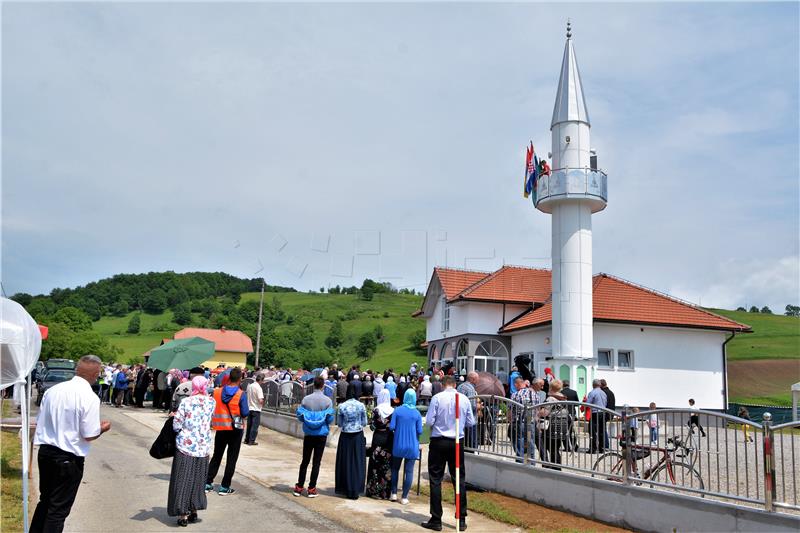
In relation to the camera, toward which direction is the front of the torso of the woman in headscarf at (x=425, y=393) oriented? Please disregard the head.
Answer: away from the camera

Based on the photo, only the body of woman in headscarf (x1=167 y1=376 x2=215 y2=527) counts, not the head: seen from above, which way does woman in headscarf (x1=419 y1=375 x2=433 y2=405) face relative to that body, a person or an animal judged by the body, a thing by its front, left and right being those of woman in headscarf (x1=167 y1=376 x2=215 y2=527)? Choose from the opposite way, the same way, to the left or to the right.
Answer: the same way

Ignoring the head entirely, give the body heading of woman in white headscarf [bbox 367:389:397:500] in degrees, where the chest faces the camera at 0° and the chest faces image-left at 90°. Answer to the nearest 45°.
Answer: approximately 180°

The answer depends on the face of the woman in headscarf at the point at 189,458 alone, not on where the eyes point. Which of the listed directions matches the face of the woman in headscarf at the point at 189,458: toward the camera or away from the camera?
away from the camera

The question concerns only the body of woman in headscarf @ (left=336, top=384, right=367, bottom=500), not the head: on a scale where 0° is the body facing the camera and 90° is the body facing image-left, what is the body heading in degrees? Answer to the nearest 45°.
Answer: approximately 180°

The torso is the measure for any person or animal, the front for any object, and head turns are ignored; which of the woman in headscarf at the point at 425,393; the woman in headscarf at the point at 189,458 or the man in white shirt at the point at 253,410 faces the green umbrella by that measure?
the woman in headscarf at the point at 189,458

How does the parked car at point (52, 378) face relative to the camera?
toward the camera

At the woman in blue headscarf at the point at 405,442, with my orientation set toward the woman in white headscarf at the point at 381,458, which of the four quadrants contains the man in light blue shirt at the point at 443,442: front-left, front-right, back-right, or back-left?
back-left

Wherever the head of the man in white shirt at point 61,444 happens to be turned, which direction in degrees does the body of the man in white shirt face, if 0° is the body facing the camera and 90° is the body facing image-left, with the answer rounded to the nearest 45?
approximately 225°

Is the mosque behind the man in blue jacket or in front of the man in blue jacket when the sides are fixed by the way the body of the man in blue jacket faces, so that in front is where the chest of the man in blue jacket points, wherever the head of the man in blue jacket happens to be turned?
in front

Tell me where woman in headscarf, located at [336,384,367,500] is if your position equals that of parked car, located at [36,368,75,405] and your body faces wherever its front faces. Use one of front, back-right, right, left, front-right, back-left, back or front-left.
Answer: front

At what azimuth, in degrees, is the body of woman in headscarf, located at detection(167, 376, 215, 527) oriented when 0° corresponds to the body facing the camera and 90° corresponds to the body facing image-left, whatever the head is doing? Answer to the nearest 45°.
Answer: approximately 180°

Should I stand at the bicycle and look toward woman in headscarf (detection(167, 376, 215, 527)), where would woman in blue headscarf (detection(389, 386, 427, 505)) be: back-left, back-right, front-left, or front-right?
front-right

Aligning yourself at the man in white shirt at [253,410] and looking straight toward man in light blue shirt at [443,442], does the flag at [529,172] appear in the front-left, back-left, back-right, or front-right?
back-left

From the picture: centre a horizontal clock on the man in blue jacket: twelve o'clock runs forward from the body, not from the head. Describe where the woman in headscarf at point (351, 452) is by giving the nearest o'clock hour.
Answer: The woman in headscarf is roughly at 2 o'clock from the man in blue jacket.

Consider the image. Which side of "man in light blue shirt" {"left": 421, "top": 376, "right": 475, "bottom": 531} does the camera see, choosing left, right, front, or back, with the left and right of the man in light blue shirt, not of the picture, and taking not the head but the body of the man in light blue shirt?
back

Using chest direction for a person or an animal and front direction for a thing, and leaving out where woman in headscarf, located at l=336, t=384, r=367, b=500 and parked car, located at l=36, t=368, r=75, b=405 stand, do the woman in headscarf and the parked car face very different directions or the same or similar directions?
very different directions

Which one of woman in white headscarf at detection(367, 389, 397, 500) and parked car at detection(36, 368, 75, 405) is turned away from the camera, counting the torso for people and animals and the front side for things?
the woman in white headscarf
